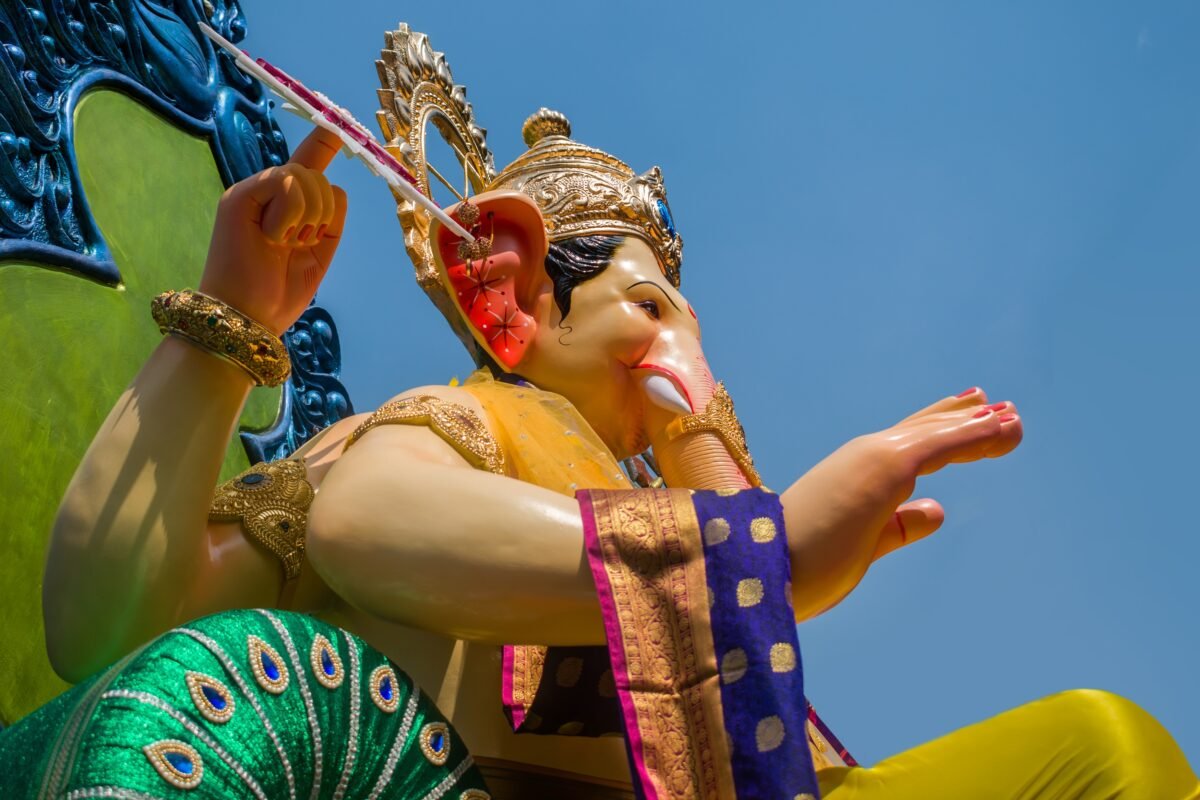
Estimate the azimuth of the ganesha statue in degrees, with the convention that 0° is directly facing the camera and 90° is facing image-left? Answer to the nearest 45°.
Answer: approximately 270°
